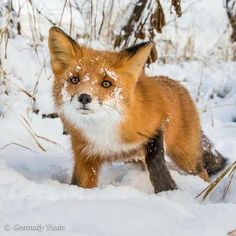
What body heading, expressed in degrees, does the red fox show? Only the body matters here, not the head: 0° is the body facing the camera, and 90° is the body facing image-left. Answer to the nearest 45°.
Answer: approximately 45°
